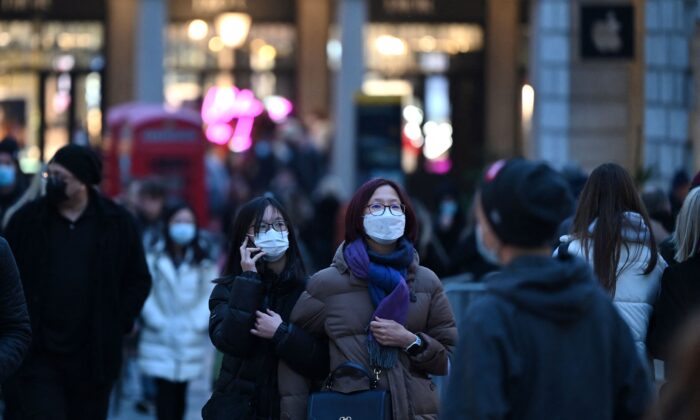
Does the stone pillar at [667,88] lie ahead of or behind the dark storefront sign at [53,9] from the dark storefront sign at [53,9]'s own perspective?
ahead

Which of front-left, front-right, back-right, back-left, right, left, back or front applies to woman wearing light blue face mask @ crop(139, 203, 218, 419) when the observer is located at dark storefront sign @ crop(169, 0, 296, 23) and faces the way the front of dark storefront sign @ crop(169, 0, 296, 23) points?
front

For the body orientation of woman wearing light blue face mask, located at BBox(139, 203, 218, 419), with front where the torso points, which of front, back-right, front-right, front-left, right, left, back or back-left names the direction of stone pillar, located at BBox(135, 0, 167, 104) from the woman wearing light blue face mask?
back

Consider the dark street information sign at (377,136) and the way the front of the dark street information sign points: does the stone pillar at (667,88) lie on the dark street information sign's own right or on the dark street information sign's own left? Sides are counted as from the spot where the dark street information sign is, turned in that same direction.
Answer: on the dark street information sign's own left

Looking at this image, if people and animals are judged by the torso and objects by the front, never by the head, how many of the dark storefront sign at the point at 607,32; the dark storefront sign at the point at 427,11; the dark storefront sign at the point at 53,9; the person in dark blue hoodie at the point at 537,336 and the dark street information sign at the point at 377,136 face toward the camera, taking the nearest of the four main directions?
4

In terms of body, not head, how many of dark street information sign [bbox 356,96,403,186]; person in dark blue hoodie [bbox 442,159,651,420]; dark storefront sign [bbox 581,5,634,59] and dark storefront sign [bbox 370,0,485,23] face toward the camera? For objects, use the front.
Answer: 3

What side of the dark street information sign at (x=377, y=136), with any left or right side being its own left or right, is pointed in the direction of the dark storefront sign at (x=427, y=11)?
back

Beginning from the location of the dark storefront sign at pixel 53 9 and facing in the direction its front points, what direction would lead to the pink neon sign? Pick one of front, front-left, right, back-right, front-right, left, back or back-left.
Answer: left

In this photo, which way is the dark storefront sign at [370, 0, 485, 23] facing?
toward the camera

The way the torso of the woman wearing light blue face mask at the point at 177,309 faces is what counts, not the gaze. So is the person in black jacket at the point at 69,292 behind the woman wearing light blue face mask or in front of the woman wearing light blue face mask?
in front

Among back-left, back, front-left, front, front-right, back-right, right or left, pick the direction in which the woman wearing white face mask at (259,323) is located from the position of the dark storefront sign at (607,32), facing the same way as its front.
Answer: front
